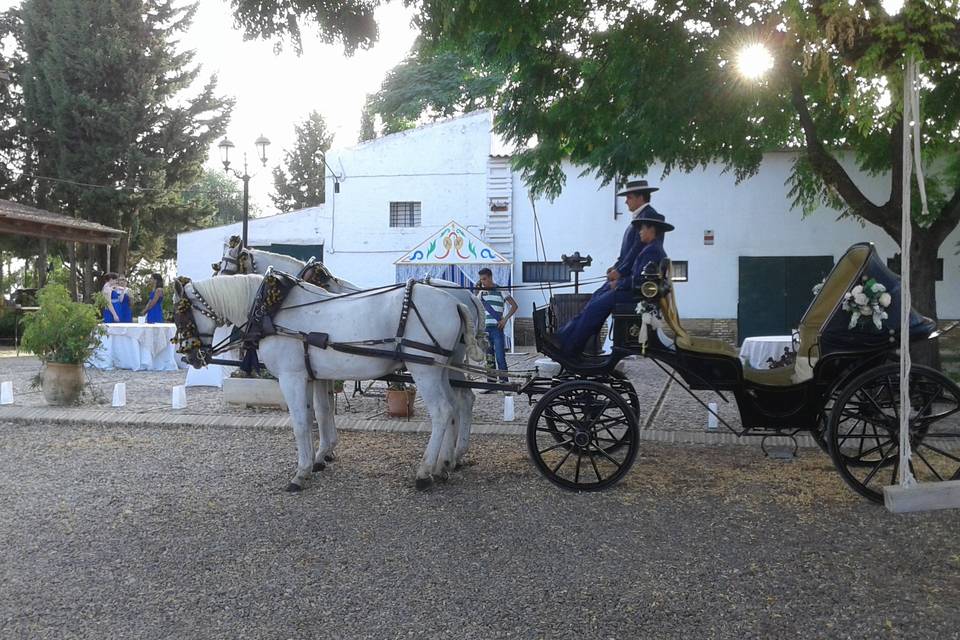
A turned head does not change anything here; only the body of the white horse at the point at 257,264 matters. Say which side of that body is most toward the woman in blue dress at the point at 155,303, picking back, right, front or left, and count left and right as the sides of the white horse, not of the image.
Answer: right

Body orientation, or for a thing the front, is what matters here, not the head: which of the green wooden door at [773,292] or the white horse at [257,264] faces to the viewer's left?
the white horse

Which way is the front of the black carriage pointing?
to the viewer's left

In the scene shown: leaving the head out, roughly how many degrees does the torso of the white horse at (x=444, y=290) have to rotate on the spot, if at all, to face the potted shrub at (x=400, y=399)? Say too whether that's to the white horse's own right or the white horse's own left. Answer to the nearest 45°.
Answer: approximately 90° to the white horse's own right

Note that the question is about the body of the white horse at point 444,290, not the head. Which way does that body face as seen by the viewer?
to the viewer's left

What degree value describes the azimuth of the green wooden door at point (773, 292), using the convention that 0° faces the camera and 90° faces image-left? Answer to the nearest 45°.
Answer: approximately 0°

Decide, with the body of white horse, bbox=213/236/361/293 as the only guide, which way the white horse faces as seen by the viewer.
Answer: to the viewer's left

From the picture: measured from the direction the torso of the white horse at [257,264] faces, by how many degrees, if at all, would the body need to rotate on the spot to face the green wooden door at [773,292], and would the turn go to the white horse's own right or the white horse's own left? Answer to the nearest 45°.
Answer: approximately 135° to the white horse's own right

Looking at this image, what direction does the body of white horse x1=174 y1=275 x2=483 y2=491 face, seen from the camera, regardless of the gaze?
to the viewer's left

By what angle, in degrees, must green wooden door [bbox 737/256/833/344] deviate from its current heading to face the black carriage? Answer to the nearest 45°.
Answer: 0° — it already faces it

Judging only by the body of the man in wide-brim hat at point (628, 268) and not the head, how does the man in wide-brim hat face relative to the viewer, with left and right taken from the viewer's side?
facing to the left of the viewer

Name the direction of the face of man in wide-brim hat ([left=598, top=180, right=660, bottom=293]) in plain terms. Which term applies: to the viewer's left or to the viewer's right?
to the viewer's left
